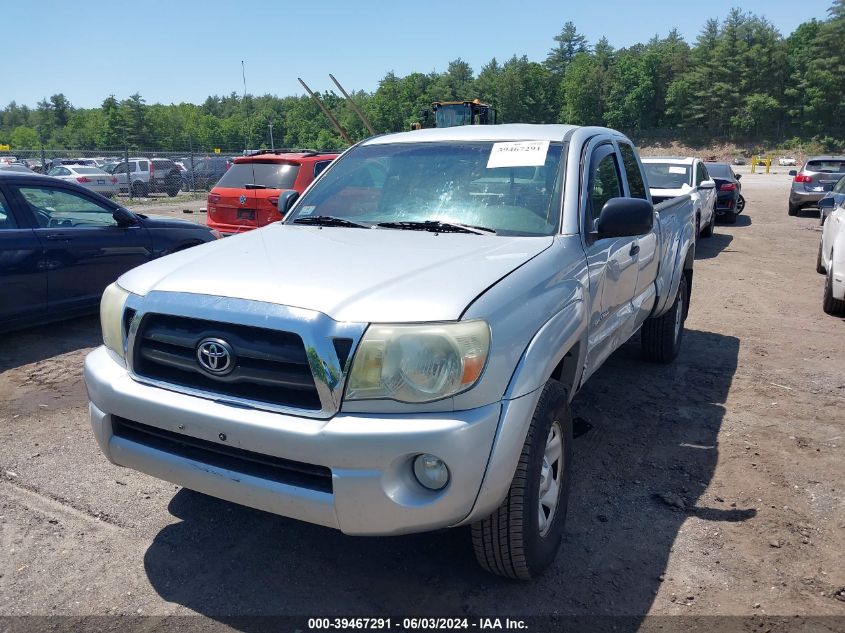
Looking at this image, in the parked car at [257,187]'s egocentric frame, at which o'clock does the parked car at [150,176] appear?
the parked car at [150,176] is roughly at 10 o'clock from the parked car at [257,187].

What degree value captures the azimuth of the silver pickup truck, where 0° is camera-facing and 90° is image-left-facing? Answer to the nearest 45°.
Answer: approximately 45°

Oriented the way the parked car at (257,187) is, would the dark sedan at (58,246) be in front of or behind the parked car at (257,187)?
behind

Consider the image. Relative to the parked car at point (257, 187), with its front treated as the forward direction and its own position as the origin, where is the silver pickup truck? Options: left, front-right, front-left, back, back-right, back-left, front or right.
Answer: back-right

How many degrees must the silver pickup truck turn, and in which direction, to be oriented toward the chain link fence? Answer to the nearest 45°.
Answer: approximately 135° to its right

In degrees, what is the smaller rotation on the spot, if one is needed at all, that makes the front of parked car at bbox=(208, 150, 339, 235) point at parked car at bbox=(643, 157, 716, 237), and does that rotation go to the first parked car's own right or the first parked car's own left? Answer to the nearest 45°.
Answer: approximately 45° to the first parked car's own right

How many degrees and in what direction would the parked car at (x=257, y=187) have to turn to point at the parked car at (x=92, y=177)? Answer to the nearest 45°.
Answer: approximately 45° to its left

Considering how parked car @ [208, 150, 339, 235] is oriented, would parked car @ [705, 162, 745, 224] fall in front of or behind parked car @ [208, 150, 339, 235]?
in front

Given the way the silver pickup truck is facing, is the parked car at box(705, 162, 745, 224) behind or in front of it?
behind

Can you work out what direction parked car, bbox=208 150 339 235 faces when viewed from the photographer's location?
facing away from the viewer and to the right of the viewer

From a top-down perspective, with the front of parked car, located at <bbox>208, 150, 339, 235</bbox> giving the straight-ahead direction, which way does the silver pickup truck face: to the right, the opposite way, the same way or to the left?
the opposite way

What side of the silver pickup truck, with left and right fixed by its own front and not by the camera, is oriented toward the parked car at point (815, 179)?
back

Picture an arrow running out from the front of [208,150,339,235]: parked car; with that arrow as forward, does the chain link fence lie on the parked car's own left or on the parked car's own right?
on the parked car's own left

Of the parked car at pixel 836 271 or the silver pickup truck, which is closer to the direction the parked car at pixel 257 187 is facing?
the parked car

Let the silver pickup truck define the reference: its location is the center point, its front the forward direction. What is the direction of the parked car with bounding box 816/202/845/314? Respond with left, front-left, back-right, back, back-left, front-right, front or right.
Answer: back

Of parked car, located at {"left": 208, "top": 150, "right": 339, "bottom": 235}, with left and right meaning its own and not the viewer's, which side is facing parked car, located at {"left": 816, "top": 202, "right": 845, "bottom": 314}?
right
